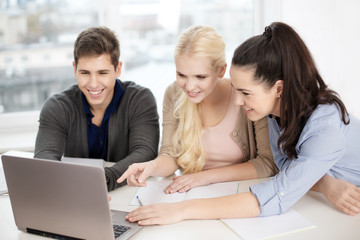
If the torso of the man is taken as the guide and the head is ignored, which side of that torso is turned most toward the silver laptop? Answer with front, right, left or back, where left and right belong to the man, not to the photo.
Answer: front

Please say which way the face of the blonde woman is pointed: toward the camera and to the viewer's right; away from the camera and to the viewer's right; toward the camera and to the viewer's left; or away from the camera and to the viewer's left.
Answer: toward the camera and to the viewer's left

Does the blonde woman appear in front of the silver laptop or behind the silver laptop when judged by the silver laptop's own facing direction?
in front

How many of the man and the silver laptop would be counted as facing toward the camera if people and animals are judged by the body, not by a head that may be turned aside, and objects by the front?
1

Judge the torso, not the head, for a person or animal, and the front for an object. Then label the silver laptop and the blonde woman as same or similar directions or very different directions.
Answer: very different directions

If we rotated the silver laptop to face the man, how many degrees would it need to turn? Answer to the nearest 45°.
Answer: approximately 45° to its left

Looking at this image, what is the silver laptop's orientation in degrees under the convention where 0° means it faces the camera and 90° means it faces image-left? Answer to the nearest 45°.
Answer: approximately 225°

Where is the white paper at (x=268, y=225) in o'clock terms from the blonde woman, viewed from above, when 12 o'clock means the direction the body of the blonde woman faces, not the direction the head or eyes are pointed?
The white paper is roughly at 10 o'clock from the blonde woman.

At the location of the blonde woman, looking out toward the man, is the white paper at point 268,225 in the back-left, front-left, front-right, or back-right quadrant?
back-left

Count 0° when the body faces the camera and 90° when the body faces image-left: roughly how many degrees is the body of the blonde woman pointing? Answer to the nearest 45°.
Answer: approximately 45°
